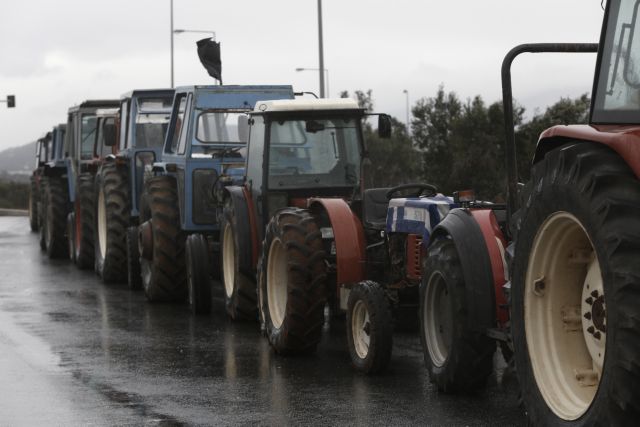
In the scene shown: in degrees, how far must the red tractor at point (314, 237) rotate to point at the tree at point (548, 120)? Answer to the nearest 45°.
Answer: approximately 135° to its left

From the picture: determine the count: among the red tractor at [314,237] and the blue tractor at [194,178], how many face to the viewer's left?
0

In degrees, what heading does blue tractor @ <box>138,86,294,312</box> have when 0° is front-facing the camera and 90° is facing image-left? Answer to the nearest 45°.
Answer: approximately 315°

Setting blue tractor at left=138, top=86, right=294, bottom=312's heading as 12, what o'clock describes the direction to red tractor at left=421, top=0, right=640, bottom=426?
The red tractor is roughly at 1 o'clock from the blue tractor.

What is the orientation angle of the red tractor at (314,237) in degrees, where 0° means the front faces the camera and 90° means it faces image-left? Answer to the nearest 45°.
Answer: approximately 315°

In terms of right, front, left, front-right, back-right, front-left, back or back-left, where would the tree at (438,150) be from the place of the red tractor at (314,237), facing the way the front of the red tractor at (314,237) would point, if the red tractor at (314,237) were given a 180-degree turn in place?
front-right
